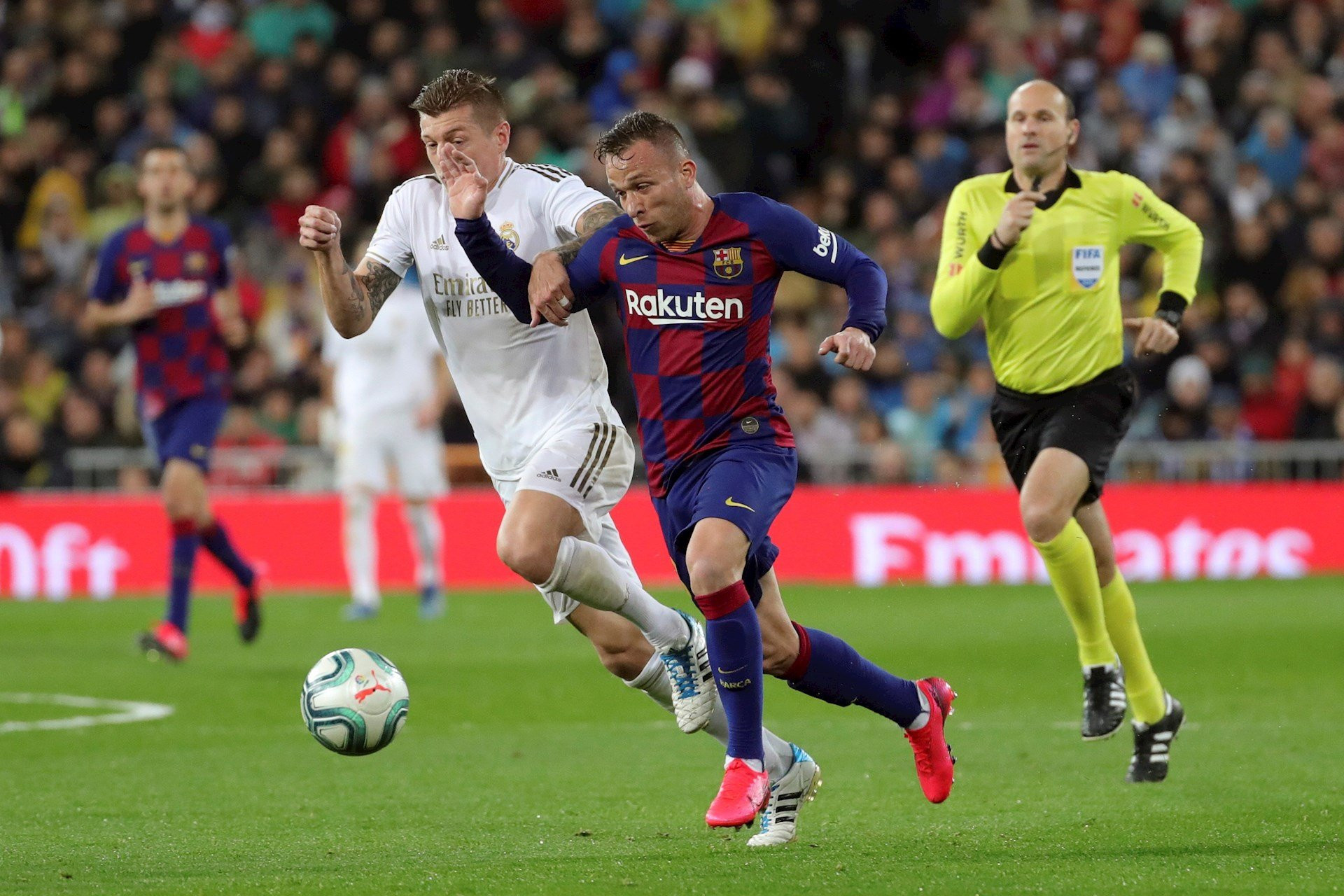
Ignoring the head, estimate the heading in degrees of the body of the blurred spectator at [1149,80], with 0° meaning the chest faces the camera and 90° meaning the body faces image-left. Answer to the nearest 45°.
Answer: approximately 0°

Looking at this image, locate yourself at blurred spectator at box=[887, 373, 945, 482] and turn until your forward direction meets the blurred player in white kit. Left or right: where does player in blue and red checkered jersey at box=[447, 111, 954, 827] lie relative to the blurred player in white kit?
left

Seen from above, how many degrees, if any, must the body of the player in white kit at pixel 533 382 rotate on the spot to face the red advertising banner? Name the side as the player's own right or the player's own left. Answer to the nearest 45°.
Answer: approximately 135° to the player's own right

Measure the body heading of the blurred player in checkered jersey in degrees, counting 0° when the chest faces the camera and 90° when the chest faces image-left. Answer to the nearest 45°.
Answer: approximately 0°

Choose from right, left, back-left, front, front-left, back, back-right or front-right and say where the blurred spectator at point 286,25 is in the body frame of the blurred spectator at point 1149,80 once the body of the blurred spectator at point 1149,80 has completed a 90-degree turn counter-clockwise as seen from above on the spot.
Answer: back

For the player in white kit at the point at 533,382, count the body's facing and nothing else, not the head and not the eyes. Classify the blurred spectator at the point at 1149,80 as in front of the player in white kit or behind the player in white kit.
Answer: behind

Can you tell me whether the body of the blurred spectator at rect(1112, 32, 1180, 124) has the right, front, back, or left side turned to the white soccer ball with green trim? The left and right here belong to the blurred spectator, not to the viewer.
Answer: front

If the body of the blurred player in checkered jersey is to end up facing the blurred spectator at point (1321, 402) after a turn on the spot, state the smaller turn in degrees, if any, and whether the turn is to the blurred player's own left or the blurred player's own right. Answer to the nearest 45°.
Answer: approximately 90° to the blurred player's own left

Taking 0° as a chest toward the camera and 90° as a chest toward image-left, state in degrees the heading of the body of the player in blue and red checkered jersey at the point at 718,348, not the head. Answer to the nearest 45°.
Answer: approximately 45°
